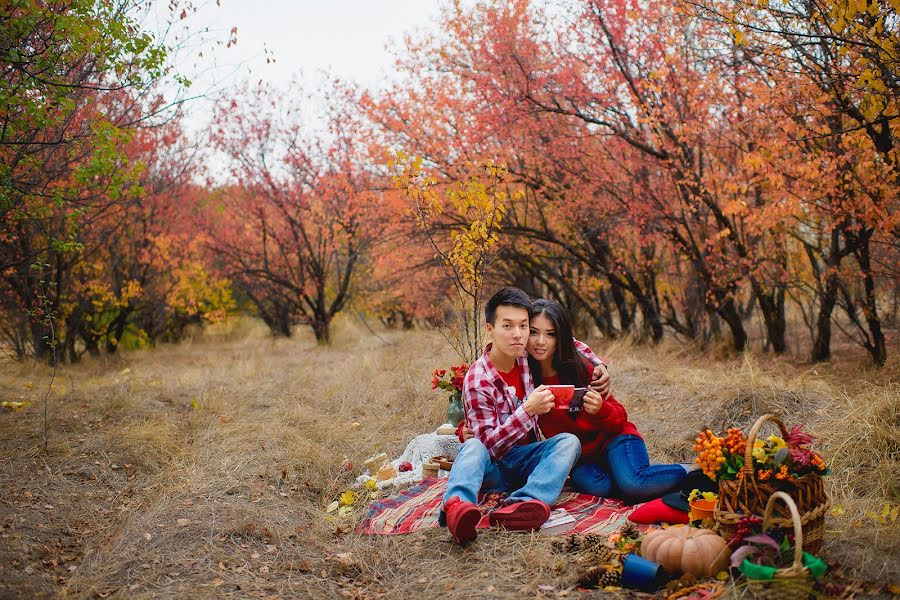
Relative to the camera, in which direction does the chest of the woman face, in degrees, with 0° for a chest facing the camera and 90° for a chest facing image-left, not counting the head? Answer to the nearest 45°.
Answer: approximately 45°

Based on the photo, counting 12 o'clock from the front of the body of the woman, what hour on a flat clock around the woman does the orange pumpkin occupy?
The orange pumpkin is roughly at 10 o'clock from the woman.
